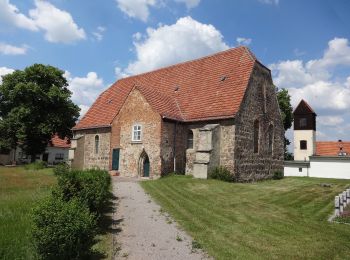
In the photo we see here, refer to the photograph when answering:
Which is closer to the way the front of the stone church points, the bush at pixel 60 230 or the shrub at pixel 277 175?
the bush

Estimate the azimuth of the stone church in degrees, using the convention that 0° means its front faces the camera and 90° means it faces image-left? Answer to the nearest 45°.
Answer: approximately 45°

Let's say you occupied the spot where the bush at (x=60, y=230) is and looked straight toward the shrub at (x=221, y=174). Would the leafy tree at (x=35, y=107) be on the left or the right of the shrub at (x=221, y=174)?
left

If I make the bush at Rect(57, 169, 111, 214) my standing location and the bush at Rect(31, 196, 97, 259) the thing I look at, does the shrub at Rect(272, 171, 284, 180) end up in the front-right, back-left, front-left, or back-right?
back-left

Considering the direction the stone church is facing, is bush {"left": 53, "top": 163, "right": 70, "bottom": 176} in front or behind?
in front

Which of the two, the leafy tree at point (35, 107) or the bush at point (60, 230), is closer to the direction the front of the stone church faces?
the bush

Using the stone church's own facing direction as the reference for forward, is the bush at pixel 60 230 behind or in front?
in front

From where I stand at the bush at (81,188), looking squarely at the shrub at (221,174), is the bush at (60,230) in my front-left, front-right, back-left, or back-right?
back-right

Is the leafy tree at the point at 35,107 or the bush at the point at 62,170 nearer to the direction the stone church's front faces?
the bush
